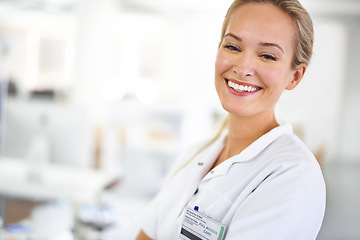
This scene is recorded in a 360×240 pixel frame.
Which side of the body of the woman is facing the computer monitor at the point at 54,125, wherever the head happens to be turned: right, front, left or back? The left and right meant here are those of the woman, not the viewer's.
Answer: right

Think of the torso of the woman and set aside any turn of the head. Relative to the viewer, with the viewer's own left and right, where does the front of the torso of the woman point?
facing the viewer and to the left of the viewer

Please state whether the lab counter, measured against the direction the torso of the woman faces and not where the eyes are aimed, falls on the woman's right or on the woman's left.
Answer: on the woman's right
